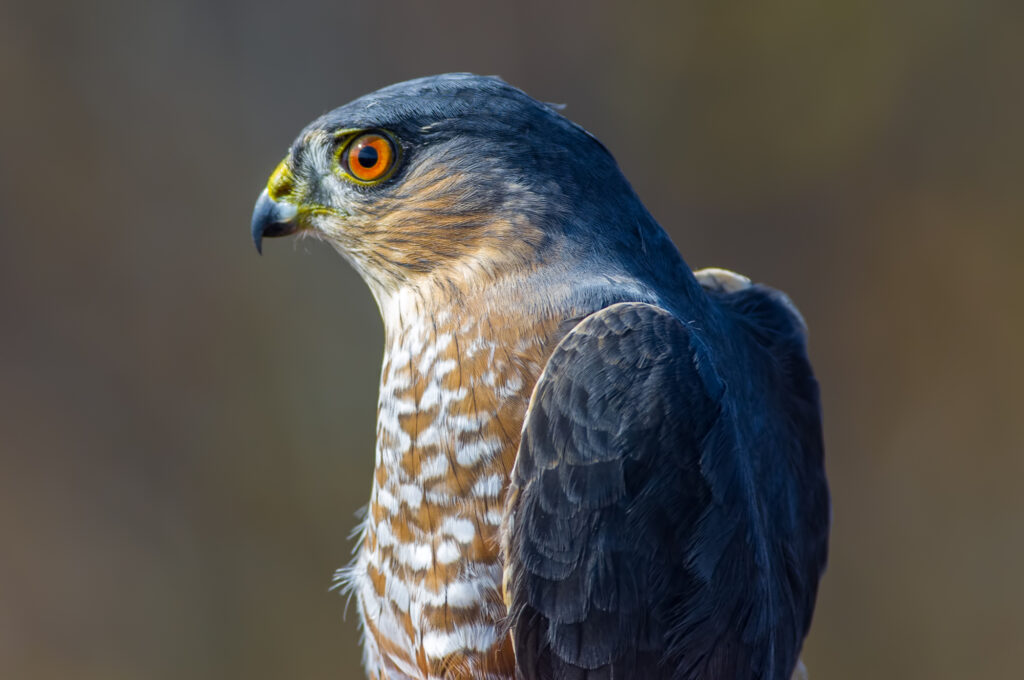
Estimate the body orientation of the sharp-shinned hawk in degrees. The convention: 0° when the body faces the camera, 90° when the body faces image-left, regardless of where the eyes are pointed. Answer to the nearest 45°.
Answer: approximately 90°
